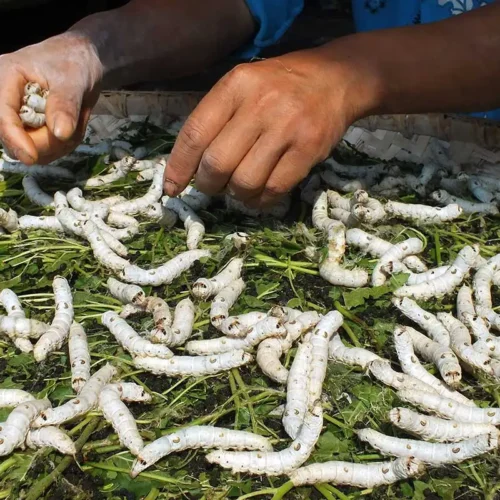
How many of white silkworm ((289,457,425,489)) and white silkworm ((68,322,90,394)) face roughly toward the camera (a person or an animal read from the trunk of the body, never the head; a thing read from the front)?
1

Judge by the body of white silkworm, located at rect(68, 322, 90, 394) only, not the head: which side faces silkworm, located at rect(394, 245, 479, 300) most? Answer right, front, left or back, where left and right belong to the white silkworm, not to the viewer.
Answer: left

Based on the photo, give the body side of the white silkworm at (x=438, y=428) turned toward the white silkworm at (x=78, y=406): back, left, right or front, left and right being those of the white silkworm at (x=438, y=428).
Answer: front

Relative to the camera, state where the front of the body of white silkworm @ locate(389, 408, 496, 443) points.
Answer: to the viewer's left
